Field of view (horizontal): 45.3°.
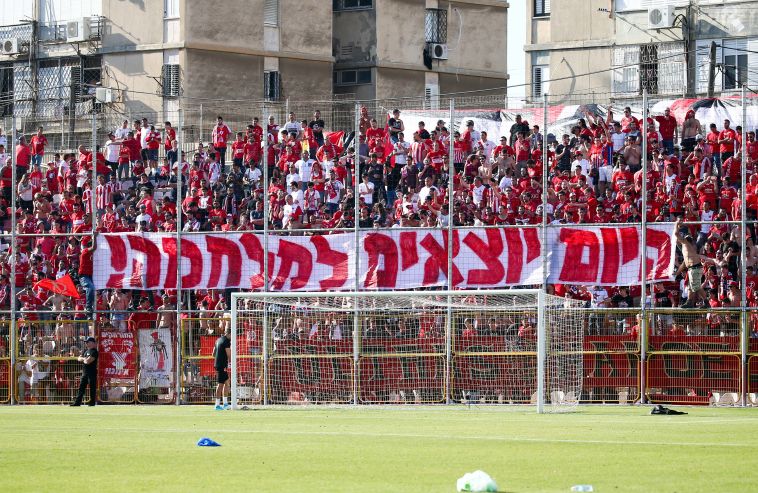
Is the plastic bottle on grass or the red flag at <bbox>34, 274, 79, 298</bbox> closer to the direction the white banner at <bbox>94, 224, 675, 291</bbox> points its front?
the plastic bottle on grass

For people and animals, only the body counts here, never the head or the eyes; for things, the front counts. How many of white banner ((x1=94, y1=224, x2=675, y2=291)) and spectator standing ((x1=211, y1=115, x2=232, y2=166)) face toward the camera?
2

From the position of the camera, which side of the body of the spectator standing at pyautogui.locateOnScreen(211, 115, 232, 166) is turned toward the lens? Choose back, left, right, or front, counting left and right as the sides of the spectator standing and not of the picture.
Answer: front

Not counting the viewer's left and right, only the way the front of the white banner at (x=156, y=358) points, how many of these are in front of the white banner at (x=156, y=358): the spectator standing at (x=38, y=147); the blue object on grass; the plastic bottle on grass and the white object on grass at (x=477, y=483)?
3

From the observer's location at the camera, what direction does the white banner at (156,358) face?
facing the viewer

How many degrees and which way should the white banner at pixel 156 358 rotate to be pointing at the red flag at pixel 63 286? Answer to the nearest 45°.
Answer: approximately 135° to its right

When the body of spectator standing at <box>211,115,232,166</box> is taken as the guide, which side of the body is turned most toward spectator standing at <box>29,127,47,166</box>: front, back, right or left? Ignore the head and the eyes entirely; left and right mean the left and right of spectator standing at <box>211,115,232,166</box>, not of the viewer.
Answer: right

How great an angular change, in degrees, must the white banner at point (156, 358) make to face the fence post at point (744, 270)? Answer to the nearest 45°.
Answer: approximately 45° to its left

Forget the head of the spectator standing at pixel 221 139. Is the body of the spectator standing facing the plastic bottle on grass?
yes

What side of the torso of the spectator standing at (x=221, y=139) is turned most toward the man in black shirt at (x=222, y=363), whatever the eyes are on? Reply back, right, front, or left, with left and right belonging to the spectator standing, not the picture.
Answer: front

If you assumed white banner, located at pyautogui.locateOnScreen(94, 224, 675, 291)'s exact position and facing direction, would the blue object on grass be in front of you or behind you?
in front
